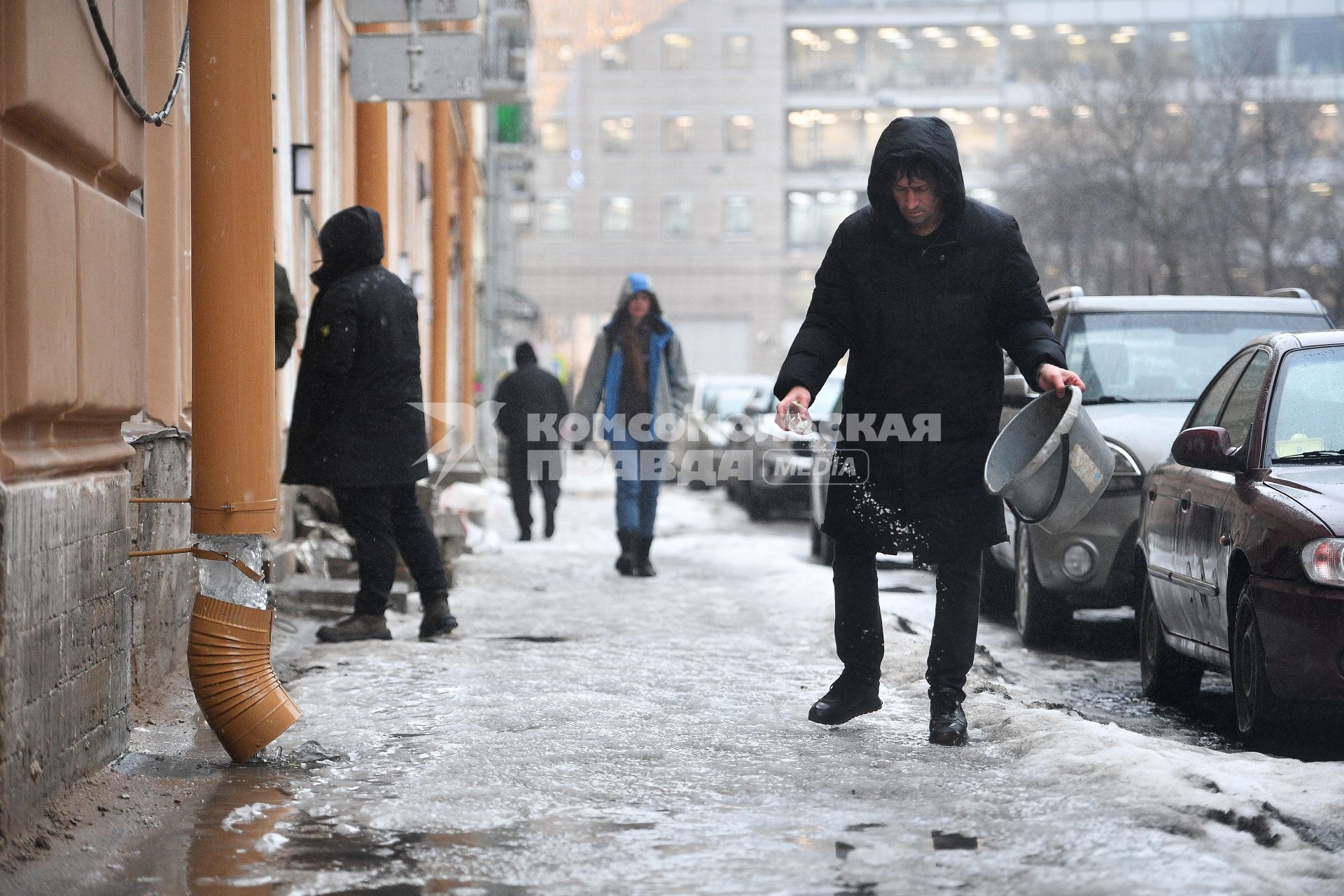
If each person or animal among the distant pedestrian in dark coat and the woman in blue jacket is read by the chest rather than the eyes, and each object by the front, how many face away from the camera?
1

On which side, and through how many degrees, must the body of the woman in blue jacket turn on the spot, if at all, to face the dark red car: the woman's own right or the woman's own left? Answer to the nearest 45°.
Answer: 0° — they already face it

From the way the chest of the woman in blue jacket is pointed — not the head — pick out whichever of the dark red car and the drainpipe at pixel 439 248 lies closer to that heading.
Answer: the dark red car

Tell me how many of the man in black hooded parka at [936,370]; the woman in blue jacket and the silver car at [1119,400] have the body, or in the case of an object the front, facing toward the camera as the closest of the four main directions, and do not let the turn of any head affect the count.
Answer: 3

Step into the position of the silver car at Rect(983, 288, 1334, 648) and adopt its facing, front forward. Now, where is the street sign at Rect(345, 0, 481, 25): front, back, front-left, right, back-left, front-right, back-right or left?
right

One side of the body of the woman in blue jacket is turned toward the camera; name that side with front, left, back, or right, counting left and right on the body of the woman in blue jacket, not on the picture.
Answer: front

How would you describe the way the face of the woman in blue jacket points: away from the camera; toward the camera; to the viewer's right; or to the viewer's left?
toward the camera

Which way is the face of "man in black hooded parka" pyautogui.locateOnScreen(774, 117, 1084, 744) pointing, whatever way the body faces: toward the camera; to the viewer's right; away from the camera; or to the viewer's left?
toward the camera

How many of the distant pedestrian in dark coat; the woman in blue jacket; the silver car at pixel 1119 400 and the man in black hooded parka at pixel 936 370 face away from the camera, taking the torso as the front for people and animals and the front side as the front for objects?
1
